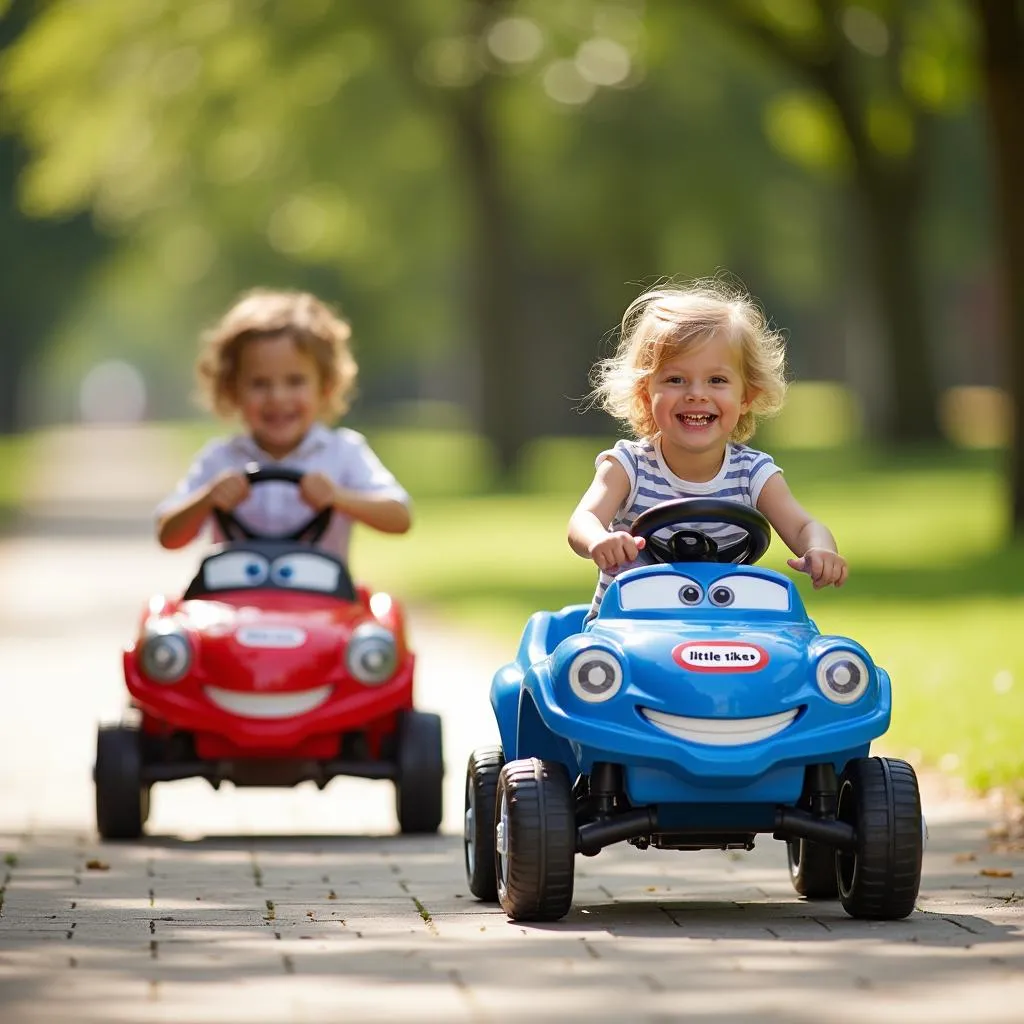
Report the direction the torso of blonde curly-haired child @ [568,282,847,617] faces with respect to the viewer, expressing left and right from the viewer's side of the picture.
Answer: facing the viewer

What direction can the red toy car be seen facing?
toward the camera

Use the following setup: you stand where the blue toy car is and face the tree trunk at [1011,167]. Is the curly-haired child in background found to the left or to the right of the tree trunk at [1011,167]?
left

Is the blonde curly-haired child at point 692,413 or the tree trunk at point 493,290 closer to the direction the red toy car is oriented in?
the blonde curly-haired child

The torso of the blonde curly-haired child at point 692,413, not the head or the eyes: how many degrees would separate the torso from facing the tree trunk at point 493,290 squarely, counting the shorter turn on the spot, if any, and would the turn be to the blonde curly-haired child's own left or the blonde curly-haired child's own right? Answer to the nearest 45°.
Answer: approximately 180°

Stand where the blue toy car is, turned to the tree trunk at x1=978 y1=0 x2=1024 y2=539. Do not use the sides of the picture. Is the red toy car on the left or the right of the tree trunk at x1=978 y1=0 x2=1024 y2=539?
left

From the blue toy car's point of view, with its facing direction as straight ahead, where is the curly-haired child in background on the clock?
The curly-haired child in background is roughly at 5 o'clock from the blue toy car.

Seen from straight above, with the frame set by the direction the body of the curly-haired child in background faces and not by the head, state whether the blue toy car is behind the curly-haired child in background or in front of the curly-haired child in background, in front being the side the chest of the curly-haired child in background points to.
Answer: in front

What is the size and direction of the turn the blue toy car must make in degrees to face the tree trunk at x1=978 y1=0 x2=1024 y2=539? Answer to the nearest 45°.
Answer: approximately 180°

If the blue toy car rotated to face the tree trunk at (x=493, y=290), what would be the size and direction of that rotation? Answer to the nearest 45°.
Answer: approximately 180°

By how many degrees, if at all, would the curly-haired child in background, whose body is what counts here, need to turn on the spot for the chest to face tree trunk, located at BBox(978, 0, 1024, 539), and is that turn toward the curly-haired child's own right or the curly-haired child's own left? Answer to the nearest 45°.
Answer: approximately 135° to the curly-haired child's own left

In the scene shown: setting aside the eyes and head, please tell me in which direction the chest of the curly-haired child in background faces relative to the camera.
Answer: toward the camera

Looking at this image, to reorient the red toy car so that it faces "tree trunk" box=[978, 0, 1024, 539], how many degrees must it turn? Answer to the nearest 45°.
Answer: approximately 135° to its left
